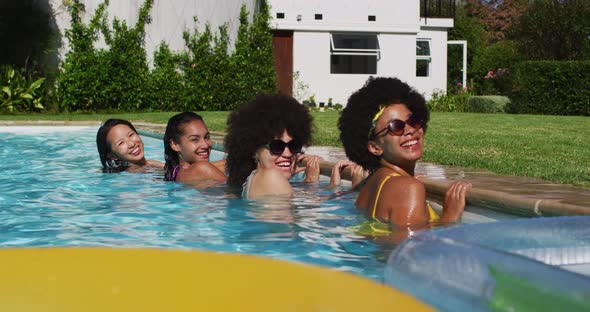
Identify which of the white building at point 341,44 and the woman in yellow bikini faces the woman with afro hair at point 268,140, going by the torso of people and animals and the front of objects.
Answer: the white building

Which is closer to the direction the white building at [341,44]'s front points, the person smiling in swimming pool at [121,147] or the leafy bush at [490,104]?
the person smiling in swimming pool

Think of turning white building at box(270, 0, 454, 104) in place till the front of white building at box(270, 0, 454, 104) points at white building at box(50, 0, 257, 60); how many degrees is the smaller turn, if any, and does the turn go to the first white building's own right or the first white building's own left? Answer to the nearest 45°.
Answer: approximately 45° to the first white building's own right

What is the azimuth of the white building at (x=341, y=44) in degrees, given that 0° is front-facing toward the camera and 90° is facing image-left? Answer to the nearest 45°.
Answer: approximately 0°

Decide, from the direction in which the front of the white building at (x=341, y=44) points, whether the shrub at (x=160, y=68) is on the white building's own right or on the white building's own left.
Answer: on the white building's own right

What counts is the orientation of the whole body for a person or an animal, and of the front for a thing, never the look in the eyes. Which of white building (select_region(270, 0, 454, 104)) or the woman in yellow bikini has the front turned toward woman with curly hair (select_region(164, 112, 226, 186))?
the white building
